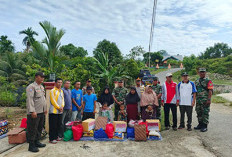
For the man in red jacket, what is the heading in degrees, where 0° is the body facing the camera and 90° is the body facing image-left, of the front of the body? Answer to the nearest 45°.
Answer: approximately 0°

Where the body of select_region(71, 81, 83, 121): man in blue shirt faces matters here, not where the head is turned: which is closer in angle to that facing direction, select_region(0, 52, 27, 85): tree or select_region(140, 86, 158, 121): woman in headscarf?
the woman in headscarf

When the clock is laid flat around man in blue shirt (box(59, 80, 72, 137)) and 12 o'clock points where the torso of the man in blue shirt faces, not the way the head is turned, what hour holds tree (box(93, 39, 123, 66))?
The tree is roughly at 8 o'clock from the man in blue shirt.

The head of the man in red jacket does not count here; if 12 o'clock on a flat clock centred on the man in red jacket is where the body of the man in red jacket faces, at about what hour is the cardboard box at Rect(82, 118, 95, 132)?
The cardboard box is roughly at 2 o'clock from the man in red jacket.

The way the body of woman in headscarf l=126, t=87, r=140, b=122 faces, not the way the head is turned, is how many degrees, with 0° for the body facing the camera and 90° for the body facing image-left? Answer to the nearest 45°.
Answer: approximately 0°

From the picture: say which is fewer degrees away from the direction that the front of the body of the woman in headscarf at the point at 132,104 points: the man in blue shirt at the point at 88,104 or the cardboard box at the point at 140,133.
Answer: the cardboard box

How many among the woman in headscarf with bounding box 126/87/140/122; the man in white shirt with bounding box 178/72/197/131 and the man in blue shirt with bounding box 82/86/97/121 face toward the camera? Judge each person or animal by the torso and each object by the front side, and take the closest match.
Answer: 3

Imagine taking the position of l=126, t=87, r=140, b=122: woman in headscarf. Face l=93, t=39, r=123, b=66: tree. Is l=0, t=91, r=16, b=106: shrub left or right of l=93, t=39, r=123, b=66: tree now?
left

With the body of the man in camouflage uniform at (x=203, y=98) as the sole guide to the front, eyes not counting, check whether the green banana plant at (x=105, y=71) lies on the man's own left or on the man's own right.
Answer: on the man's own right

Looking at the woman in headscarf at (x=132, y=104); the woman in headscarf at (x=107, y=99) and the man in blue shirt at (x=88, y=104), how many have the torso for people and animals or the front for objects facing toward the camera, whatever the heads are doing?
3

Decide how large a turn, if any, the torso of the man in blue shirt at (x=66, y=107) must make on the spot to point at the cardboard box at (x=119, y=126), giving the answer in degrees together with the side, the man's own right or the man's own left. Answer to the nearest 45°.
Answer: approximately 45° to the man's own left
